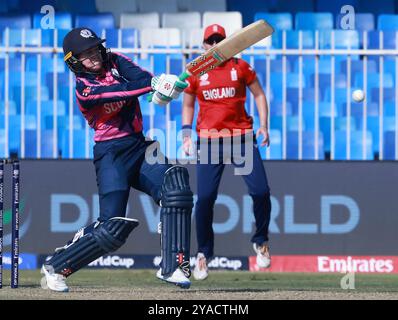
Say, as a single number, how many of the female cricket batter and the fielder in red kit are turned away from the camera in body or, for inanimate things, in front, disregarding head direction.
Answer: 0

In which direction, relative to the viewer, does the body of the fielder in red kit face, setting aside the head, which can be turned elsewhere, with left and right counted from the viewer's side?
facing the viewer

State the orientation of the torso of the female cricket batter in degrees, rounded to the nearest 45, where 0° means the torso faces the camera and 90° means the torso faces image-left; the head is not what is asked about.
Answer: approximately 315°

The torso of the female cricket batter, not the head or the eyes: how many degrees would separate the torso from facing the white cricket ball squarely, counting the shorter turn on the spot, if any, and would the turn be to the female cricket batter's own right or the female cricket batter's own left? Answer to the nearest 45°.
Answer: approximately 90° to the female cricket batter's own left

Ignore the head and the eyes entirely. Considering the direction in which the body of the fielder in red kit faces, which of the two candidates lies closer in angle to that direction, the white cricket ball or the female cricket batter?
the female cricket batter

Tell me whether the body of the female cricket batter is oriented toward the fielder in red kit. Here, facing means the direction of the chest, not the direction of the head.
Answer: no
